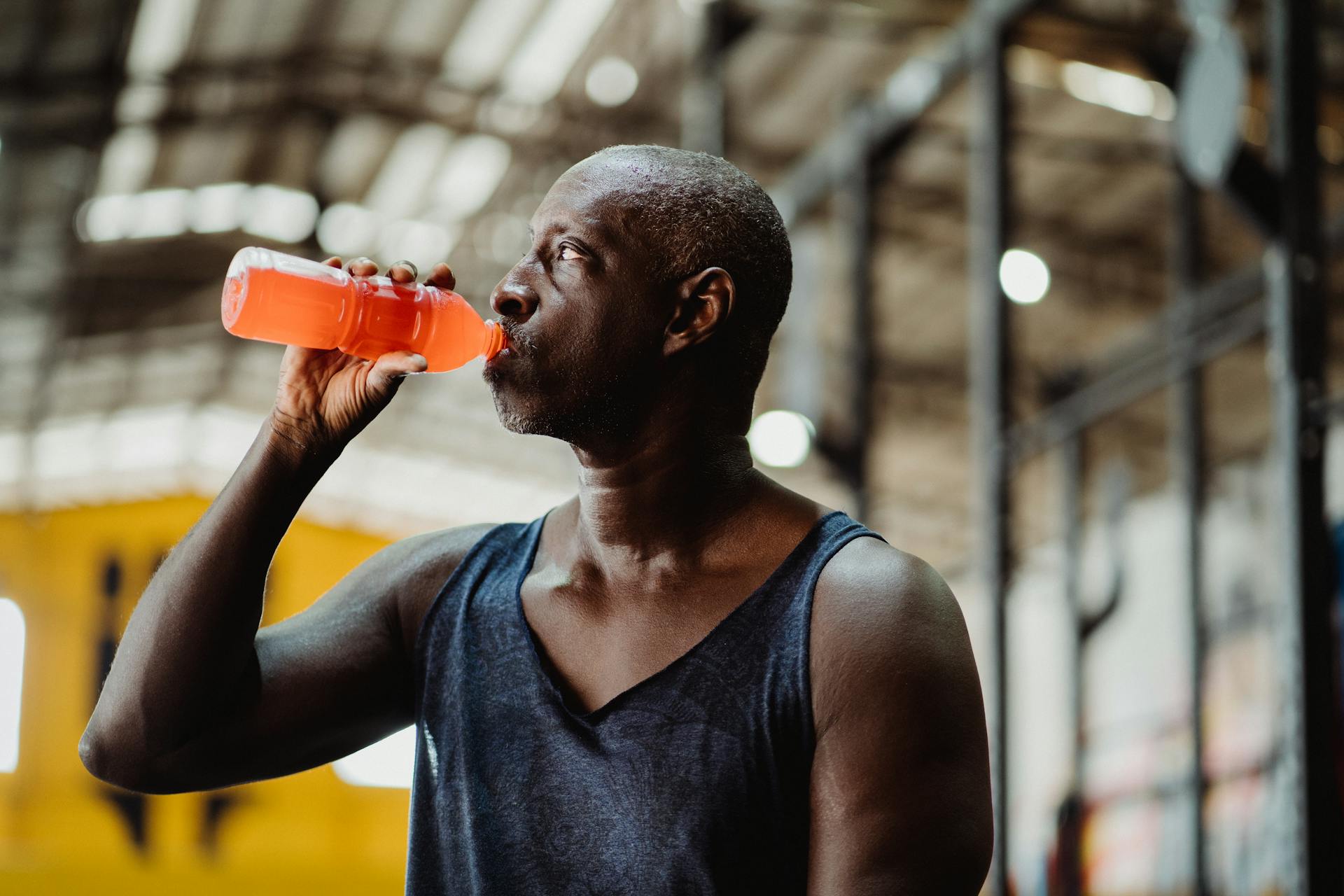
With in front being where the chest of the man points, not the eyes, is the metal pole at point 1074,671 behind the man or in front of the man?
behind

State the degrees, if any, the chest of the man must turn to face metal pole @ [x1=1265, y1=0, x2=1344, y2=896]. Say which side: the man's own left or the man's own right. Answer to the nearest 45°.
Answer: approximately 180°

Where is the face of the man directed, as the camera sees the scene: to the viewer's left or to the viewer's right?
to the viewer's left

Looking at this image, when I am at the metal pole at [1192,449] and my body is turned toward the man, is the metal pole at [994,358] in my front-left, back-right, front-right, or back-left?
front-right

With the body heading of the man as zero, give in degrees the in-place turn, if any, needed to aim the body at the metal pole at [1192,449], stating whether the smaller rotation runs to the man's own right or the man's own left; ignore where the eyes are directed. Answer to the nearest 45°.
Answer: approximately 180°

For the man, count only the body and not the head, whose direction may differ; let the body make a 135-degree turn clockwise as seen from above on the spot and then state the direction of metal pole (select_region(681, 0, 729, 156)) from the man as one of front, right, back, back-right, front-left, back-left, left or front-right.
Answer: front

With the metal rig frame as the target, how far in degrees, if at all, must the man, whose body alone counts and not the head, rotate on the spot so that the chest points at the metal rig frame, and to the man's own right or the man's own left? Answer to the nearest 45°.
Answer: approximately 180°

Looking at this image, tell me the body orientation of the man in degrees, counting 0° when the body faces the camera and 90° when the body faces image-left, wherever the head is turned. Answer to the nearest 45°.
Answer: approximately 45°
